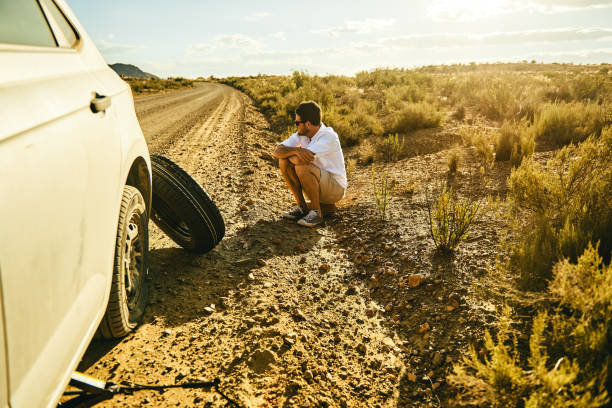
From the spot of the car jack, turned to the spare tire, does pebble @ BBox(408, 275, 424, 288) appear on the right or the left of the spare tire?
right

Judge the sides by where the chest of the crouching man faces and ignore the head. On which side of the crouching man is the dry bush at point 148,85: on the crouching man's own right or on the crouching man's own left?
on the crouching man's own right

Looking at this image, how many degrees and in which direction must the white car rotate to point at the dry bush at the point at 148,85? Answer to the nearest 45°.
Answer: approximately 135° to its right

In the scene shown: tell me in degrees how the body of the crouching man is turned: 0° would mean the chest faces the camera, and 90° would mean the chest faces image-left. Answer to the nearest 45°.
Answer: approximately 45°

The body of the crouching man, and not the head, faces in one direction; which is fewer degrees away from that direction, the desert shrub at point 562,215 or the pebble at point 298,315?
the pebble

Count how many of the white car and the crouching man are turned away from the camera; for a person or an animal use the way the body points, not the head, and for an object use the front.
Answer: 0

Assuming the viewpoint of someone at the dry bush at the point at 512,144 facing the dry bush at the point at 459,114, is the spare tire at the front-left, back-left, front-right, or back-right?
back-left

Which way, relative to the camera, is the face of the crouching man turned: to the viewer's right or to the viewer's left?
to the viewer's left

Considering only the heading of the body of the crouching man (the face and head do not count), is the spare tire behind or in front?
in front

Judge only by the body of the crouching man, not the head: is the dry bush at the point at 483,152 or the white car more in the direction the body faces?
the white car

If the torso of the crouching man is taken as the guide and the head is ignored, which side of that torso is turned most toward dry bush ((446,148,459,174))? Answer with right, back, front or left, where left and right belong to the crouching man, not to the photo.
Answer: back

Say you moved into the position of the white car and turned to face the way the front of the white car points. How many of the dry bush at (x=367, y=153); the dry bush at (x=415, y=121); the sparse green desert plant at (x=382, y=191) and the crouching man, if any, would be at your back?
4

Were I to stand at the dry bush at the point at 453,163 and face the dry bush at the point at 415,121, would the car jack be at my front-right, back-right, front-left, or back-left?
back-left
